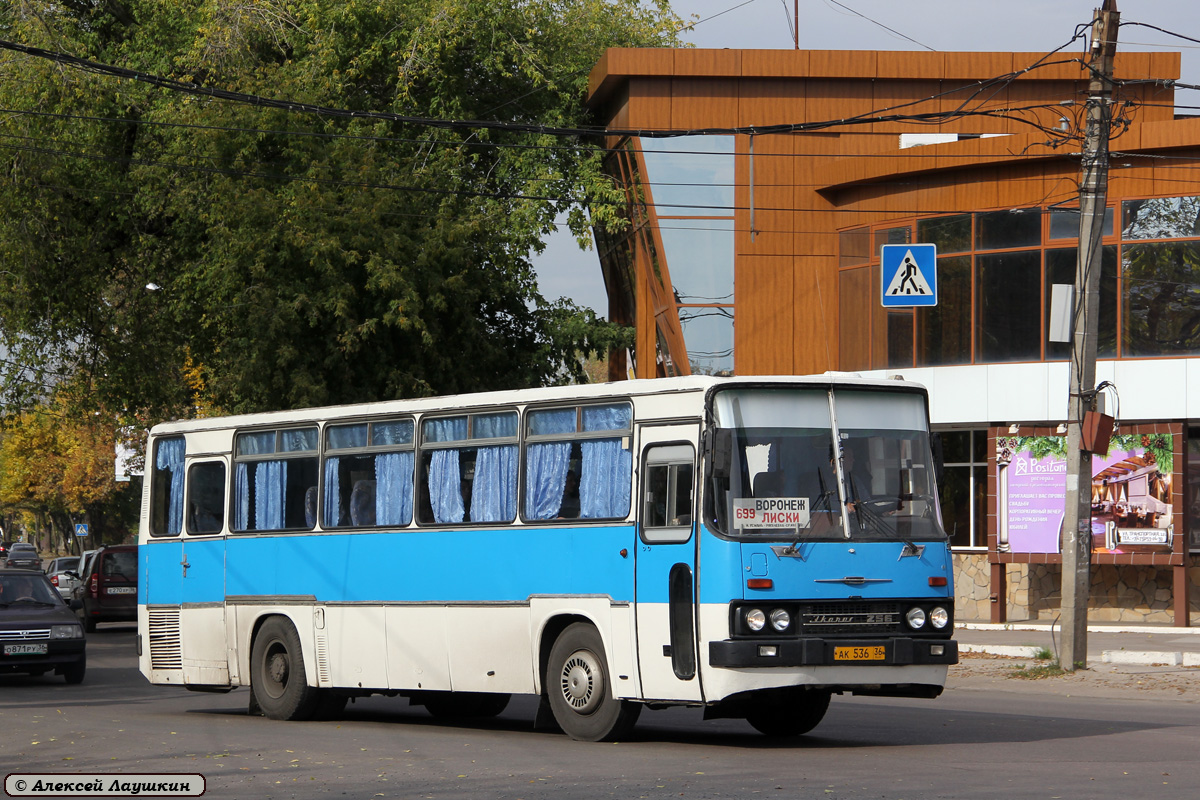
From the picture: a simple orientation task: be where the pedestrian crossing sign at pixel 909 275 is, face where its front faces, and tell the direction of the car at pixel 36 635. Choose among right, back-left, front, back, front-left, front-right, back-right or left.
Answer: front-right

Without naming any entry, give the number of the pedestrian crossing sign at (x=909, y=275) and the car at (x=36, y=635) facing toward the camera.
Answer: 2

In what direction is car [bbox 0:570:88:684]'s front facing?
toward the camera

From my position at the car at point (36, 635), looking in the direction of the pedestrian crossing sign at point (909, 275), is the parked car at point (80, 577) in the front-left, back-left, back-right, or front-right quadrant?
front-left

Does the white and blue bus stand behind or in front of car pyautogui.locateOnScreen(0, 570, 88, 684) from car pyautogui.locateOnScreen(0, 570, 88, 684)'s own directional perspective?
in front

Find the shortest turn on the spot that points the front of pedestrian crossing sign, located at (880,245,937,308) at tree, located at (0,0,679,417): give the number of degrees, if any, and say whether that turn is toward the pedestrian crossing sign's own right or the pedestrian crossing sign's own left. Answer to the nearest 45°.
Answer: approximately 90° to the pedestrian crossing sign's own right

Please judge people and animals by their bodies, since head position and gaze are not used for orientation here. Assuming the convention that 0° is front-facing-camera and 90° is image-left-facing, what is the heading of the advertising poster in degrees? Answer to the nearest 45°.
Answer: approximately 0°

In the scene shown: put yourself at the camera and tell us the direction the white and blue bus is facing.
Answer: facing the viewer and to the right of the viewer

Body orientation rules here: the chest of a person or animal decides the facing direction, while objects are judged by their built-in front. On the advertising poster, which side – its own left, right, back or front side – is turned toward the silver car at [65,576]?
right

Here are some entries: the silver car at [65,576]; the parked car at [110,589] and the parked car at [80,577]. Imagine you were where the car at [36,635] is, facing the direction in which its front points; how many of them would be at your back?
3

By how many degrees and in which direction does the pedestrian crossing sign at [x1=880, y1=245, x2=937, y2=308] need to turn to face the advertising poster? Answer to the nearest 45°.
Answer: approximately 45° to its left
